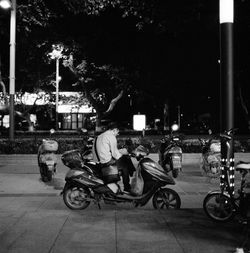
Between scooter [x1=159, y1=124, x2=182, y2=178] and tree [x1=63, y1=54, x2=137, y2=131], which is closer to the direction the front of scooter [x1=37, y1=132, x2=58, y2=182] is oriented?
the tree

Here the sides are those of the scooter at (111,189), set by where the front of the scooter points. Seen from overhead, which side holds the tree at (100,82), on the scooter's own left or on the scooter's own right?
on the scooter's own left

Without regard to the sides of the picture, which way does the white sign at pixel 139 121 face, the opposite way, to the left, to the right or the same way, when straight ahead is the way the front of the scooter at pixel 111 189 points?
to the right

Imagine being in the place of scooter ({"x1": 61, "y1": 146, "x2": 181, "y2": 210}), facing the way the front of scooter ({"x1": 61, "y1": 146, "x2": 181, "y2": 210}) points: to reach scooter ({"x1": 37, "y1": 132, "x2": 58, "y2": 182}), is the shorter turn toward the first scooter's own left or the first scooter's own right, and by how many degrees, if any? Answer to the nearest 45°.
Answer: approximately 135° to the first scooter's own left

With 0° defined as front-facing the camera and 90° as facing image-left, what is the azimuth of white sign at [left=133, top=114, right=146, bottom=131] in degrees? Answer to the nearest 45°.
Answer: approximately 0°

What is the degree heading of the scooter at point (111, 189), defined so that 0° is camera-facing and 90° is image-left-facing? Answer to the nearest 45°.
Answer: approximately 270°

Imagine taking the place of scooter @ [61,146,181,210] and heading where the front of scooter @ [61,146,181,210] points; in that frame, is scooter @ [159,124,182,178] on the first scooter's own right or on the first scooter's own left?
on the first scooter's own left

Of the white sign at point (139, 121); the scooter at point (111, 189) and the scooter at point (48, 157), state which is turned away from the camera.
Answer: the scooter at point (48, 157)

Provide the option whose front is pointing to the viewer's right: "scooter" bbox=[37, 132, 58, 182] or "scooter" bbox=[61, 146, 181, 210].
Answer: "scooter" bbox=[61, 146, 181, 210]
